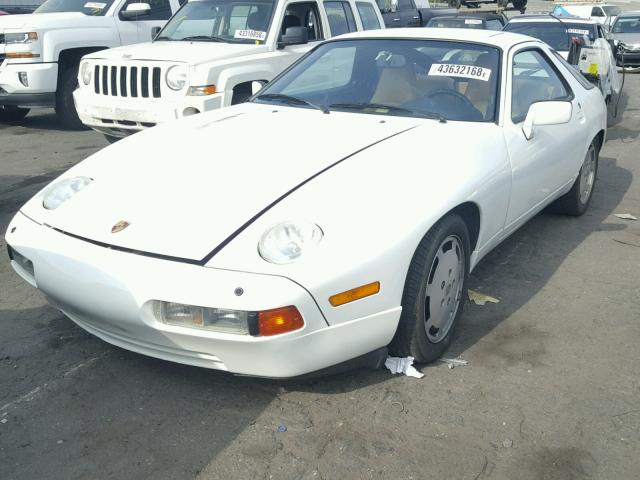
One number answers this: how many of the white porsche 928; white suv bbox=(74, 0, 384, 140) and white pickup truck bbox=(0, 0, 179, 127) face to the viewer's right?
0

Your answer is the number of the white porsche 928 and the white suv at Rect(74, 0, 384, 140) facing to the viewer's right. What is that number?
0

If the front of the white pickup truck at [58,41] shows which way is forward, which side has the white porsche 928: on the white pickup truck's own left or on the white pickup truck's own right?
on the white pickup truck's own left

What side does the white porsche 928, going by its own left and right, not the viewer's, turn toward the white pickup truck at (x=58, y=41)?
right

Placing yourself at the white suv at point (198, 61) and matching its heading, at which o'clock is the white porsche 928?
The white porsche 928 is roughly at 10 o'clock from the white suv.

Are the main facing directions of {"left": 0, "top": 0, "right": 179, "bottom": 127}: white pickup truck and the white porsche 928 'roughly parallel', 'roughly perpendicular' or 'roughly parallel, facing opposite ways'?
roughly parallel

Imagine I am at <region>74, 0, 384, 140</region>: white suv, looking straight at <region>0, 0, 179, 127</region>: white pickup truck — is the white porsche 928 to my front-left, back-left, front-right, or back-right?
back-left

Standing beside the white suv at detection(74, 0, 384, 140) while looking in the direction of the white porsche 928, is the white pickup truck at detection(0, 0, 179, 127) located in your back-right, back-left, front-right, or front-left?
back-right

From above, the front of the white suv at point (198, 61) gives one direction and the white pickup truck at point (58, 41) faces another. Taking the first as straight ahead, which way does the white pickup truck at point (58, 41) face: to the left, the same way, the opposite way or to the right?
the same way

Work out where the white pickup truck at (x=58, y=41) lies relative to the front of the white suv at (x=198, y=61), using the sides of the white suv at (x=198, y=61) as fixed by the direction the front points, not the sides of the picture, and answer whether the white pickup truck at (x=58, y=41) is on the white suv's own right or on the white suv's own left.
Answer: on the white suv's own right

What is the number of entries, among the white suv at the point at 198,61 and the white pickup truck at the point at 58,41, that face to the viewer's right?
0

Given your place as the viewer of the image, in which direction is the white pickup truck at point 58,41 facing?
facing the viewer and to the left of the viewer
